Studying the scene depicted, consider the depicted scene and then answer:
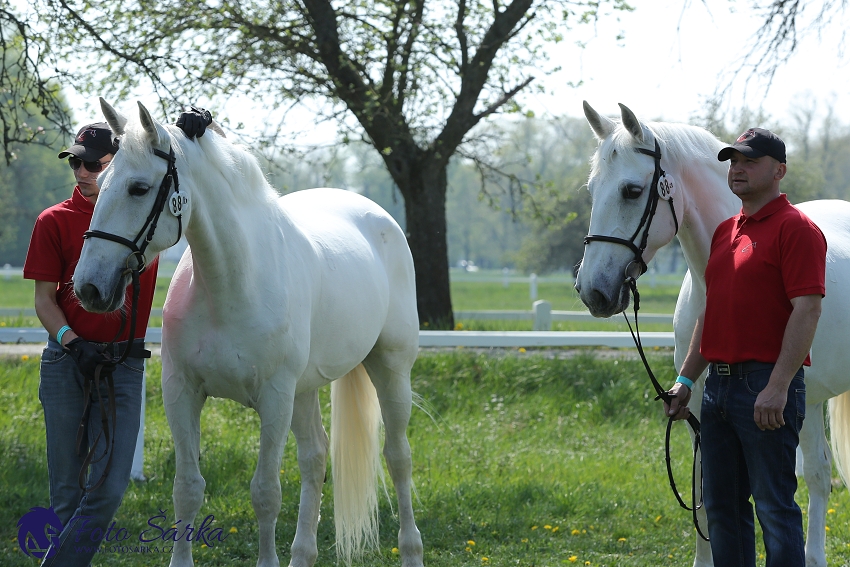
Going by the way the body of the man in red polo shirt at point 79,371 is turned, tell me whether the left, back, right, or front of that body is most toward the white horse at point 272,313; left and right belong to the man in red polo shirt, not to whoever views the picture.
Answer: left

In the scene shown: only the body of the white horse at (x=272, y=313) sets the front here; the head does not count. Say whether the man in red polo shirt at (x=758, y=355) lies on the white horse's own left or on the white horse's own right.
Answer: on the white horse's own left

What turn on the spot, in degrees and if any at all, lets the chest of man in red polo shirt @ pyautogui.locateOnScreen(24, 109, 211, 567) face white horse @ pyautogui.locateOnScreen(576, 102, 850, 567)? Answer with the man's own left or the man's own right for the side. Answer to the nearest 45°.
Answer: approximately 90° to the man's own left

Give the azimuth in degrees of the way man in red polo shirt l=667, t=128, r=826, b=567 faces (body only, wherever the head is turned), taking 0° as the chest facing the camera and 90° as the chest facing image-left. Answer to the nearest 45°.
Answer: approximately 45°

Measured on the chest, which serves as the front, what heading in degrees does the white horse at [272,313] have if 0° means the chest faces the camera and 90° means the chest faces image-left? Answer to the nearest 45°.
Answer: approximately 45°

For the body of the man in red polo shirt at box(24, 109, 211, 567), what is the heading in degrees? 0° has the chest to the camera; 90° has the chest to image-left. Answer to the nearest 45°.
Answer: approximately 0°

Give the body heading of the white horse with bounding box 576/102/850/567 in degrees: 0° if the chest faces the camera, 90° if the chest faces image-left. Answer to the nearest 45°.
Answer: approximately 45°

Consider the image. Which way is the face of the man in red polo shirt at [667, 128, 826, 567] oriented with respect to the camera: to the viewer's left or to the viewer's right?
to the viewer's left
